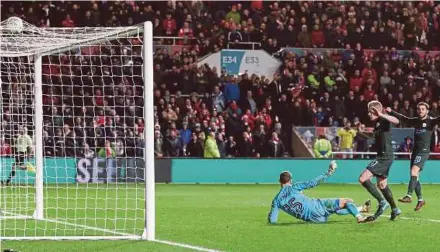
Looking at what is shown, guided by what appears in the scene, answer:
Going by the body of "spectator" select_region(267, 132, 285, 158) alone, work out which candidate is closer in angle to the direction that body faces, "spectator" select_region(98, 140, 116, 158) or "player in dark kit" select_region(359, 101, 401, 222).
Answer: the player in dark kit

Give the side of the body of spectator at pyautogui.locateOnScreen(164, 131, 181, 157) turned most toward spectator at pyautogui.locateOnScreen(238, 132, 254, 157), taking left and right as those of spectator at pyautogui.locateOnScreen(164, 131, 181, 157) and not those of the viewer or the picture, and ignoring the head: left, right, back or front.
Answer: left

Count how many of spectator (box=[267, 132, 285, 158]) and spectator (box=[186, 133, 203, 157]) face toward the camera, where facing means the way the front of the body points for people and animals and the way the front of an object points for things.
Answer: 2

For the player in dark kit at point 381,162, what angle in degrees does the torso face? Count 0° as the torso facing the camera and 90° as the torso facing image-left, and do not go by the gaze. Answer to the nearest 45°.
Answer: approximately 45°

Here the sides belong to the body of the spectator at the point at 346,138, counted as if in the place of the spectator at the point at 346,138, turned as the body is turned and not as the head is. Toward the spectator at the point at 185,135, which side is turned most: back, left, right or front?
right

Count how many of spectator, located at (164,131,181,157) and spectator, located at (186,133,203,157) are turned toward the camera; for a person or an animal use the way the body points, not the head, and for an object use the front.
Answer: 2

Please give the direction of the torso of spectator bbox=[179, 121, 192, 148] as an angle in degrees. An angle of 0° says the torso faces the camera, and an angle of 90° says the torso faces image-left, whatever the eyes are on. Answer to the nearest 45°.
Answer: approximately 0°
